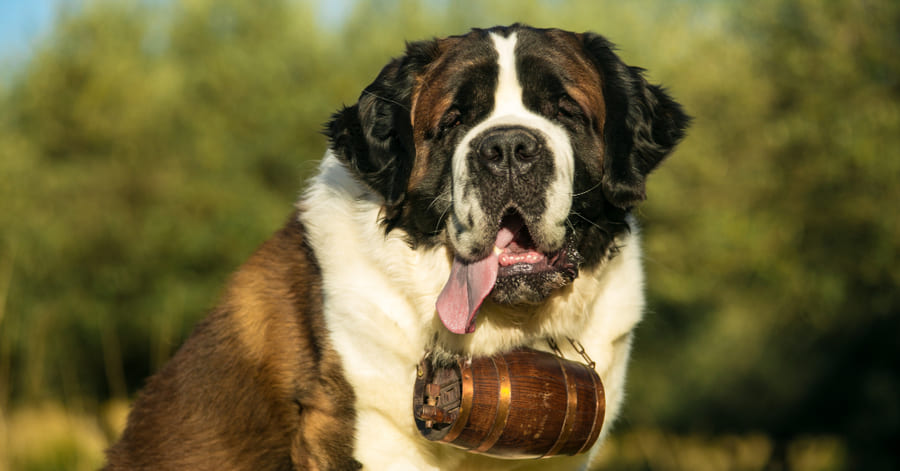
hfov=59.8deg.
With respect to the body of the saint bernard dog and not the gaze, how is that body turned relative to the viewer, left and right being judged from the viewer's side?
facing the viewer and to the right of the viewer
